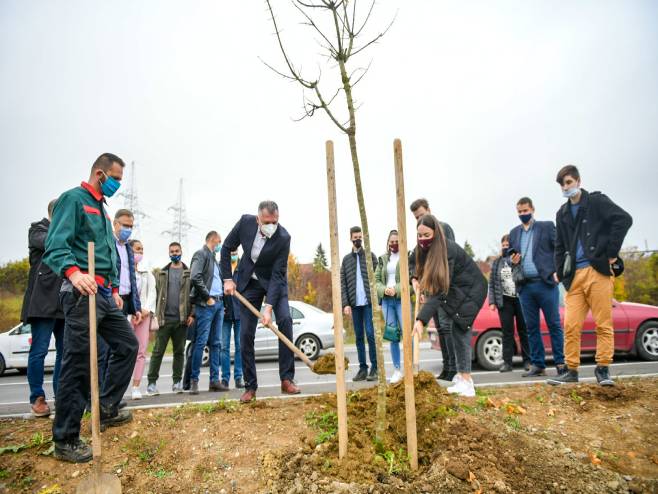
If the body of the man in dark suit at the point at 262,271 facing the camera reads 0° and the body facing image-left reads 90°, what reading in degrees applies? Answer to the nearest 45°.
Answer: approximately 0°

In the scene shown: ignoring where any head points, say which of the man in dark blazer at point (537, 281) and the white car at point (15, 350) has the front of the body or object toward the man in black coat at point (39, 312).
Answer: the man in dark blazer

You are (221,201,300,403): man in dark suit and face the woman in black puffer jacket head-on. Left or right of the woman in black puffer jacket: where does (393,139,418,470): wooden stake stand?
right

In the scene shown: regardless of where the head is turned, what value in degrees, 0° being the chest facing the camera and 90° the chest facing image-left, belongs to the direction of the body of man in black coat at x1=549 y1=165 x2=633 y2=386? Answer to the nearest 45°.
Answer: approximately 45°

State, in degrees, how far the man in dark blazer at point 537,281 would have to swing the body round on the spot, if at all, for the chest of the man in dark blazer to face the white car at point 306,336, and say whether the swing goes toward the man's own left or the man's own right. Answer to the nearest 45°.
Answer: approximately 90° to the man's own right

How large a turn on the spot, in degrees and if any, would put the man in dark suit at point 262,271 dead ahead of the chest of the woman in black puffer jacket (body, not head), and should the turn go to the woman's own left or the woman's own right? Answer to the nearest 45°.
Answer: approximately 45° to the woman's own right

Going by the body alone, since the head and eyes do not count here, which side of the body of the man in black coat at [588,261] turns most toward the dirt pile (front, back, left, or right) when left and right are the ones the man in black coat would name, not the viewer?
front

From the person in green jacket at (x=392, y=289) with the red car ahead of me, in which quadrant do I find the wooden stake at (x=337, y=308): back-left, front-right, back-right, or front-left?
back-right

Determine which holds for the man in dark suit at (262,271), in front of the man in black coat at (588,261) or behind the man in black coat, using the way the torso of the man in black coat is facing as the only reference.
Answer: in front
